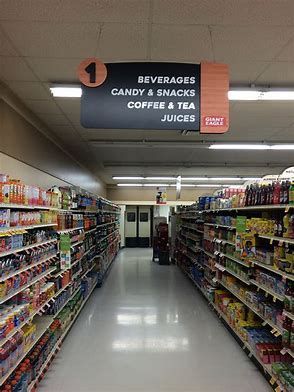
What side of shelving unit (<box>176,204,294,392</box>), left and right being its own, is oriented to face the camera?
left
